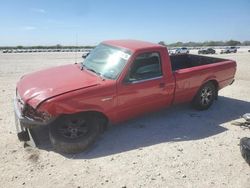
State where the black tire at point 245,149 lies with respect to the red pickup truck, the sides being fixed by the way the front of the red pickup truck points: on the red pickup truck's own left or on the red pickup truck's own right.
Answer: on the red pickup truck's own left

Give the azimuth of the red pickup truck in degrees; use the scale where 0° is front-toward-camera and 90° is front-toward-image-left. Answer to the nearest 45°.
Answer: approximately 45°
